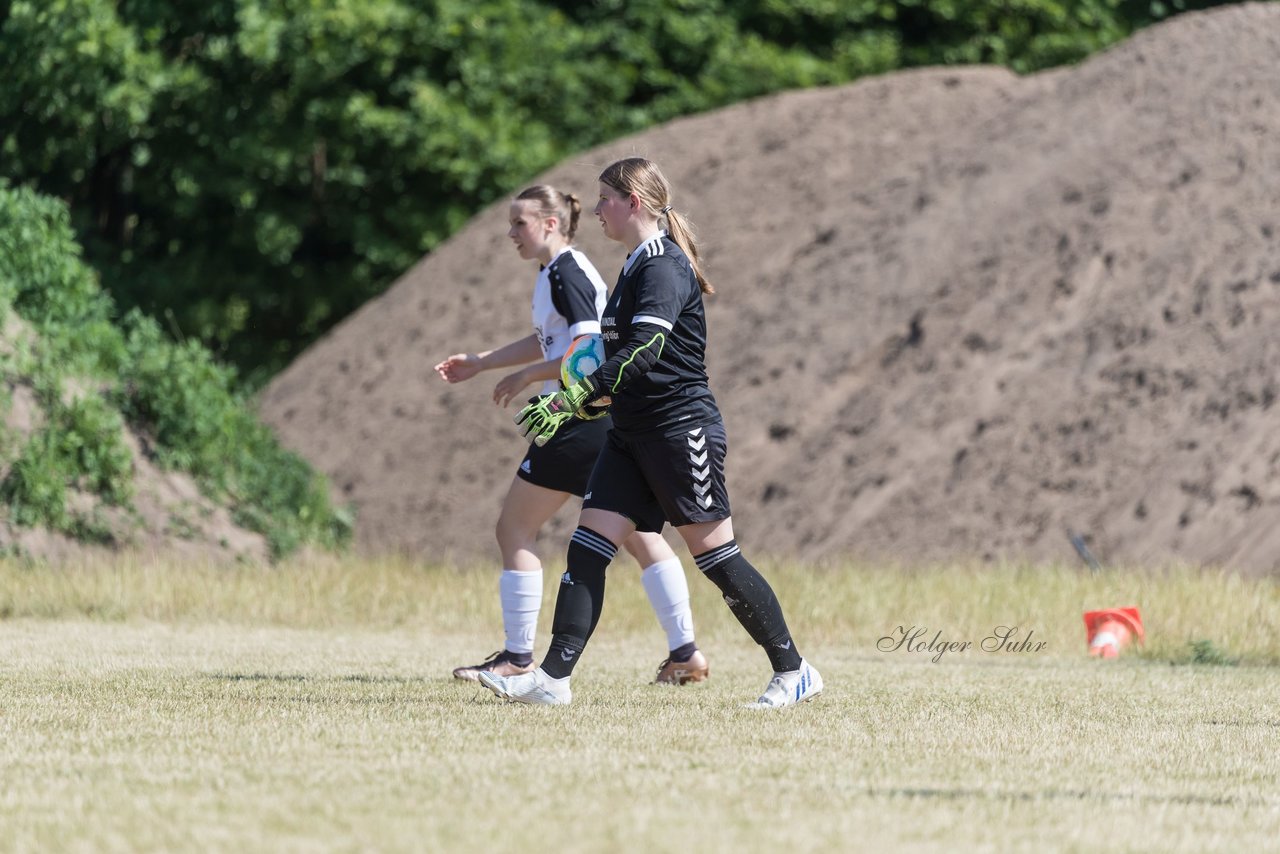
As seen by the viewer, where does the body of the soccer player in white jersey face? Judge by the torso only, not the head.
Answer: to the viewer's left

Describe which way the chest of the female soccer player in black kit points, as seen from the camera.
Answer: to the viewer's left

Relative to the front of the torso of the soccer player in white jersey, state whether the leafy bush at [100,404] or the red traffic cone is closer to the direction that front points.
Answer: the leafy bush

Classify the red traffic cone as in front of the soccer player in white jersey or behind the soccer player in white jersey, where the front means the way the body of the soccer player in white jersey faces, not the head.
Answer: behind

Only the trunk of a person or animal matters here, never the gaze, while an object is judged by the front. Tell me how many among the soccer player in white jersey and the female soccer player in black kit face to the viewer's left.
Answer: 2

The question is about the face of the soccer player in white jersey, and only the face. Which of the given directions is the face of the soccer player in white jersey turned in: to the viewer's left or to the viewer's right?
to the viewer's left

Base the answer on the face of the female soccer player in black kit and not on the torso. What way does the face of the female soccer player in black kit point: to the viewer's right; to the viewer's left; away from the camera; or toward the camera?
to the viewer's left

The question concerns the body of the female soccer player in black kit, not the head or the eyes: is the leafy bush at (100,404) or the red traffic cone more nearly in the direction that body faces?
the leafy bush
